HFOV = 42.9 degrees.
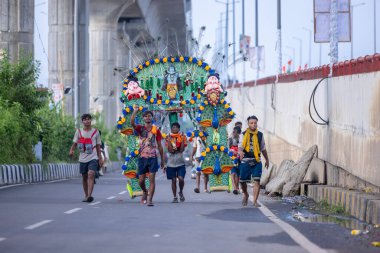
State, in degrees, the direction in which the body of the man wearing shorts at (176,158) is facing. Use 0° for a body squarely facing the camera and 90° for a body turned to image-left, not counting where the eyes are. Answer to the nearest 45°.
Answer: approximately 0°

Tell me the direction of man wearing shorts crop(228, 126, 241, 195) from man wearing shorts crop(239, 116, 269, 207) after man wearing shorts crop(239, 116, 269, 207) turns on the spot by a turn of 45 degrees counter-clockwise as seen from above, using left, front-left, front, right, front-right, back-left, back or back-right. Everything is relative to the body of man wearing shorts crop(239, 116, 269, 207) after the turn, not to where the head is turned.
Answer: back-left

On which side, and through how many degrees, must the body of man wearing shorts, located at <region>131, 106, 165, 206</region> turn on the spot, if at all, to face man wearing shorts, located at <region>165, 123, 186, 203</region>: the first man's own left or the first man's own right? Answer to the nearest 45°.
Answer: approximately 135° to the first man's own left

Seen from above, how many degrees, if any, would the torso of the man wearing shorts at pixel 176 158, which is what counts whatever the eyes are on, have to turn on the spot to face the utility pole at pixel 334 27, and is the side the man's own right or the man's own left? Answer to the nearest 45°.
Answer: approximately 135° to the man's own left

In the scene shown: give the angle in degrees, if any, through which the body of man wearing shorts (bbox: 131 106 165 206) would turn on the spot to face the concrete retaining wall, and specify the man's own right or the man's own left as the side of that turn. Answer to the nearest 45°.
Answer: approximately 90° to the man's own left

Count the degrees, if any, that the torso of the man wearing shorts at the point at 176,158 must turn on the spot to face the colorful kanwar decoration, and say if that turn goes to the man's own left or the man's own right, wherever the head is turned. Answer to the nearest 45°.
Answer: approximately 180°
